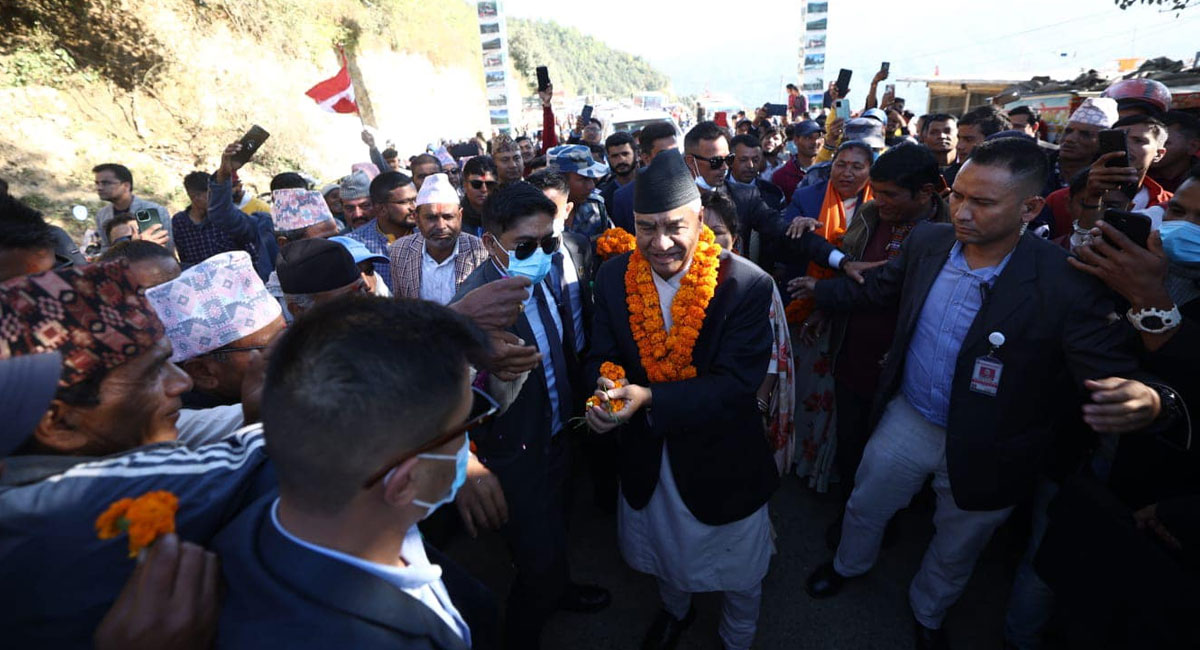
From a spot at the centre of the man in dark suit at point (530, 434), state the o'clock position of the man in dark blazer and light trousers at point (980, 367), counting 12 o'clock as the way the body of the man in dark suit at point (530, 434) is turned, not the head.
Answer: the man in dark blazer and light trousers at point (980, 367) is roughly at 11 o'clock from the man in dark suit at point (530, 434).

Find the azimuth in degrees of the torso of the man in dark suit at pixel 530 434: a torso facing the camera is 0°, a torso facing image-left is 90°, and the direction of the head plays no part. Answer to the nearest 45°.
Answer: approximately 315°

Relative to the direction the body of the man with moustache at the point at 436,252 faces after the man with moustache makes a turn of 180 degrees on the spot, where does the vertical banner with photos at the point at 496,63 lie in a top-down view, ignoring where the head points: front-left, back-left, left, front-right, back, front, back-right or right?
front

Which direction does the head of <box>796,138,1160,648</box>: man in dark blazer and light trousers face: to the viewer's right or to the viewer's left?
to the viewer's left

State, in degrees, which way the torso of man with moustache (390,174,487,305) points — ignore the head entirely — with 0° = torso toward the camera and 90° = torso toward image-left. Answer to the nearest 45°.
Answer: approximately 0°

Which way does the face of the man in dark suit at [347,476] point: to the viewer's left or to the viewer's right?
to the viewer's right

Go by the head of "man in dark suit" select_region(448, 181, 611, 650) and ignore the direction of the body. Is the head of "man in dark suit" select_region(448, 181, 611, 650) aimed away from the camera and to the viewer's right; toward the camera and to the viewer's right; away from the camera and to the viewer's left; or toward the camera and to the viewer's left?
toward the camera and to the viewer's right
